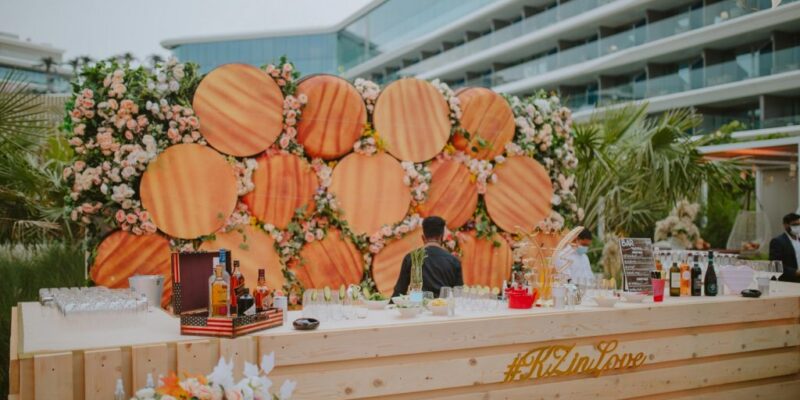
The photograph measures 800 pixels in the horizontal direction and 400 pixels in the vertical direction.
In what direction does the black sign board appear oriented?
toward the camera

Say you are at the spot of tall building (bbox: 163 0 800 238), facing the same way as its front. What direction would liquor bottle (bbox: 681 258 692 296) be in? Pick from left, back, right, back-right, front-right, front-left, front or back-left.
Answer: front-left

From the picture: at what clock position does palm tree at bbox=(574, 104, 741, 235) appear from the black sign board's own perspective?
The palm tree is roughly at 6 o'clock from the black sign board.

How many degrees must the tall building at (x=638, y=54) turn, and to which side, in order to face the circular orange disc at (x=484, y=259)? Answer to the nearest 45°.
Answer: approximately 45° to its left

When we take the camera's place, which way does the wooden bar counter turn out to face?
facing the viewer

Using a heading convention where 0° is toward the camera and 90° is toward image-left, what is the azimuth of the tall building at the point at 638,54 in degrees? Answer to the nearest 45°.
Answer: approximately 45°

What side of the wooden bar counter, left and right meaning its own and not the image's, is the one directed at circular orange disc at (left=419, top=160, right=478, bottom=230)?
back

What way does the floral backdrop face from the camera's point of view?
toward the camera

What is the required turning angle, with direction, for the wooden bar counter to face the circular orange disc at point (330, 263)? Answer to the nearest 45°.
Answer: approximately 135° to its right

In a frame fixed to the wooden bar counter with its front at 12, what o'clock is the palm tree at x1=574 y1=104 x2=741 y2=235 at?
The palm tree is roughly at 7 o'clock from the wooden bar counter.

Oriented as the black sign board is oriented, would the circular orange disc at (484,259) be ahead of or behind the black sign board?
behind

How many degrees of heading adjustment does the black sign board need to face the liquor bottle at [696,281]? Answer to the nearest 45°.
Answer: approximately 135° to its left

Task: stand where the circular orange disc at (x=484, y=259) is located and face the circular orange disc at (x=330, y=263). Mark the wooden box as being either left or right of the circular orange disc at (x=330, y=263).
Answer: left

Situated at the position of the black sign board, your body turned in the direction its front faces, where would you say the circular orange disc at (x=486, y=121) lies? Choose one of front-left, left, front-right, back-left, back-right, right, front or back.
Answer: back-right

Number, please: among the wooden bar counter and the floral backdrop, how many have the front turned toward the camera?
2
